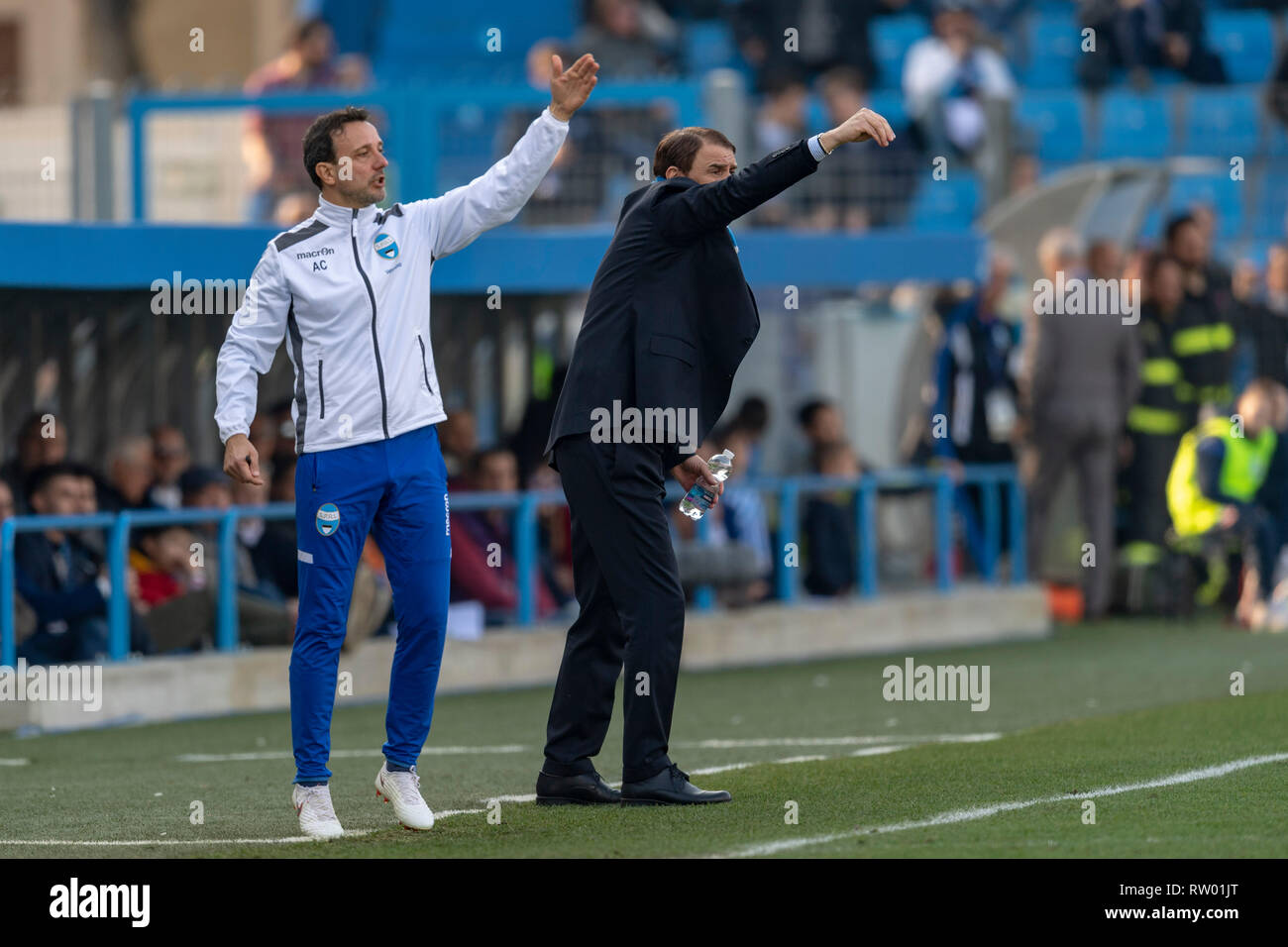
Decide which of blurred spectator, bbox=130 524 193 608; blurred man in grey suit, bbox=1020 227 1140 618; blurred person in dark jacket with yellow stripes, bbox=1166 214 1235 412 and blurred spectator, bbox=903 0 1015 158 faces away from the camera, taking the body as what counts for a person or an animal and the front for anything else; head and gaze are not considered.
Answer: blurred man in grey suit, bbox=1020 227 1140 618

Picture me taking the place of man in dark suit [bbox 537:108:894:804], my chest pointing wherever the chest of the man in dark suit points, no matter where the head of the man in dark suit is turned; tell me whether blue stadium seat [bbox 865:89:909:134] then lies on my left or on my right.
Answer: on my left

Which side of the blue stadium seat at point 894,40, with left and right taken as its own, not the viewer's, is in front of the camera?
front

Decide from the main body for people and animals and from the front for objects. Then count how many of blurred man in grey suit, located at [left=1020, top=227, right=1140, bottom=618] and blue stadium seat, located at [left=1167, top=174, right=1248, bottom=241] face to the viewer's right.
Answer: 0

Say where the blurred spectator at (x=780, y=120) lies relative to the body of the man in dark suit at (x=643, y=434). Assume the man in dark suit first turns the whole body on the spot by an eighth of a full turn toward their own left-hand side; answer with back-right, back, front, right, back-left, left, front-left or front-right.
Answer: front-left

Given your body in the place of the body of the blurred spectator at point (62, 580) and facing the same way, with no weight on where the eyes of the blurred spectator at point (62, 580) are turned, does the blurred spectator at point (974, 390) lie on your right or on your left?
on your left

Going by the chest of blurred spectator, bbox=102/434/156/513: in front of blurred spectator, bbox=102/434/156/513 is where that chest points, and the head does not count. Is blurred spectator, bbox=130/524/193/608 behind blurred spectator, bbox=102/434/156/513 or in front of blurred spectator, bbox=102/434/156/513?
in front

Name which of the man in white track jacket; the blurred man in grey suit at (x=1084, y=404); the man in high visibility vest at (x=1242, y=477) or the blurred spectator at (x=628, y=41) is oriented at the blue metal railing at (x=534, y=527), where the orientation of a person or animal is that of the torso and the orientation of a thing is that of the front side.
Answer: the blurred spectator at (x=628, y=41)

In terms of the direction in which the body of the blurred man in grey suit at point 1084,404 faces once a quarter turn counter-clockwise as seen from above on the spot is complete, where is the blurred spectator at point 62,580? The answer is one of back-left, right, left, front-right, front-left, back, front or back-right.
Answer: front-left

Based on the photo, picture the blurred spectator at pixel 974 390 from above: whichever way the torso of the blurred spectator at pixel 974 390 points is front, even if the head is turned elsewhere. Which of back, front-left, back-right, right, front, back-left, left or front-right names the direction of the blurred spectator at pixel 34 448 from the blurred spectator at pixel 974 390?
right

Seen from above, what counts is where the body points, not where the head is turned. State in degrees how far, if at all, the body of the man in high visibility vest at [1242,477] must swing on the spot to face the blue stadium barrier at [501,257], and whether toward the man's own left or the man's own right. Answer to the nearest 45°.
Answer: approximately 90° to the man's own right

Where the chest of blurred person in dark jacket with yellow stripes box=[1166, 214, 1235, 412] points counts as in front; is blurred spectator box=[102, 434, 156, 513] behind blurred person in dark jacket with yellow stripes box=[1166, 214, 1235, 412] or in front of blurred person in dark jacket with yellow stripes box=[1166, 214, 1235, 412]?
in front
